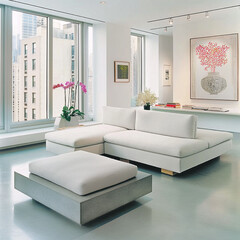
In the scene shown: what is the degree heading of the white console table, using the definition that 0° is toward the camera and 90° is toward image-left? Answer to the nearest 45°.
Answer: approximately 45°

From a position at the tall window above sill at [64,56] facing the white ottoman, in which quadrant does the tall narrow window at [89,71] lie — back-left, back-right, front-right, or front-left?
back-left

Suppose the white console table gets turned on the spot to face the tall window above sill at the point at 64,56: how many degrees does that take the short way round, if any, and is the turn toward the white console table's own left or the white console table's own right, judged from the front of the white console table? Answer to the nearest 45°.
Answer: approximately 45° to the white console table's own right

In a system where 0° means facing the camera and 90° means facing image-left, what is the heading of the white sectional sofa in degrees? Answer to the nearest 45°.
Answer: approximately 45°

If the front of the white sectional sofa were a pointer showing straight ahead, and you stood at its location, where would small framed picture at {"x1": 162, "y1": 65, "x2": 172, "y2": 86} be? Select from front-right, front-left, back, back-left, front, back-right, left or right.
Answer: back-right

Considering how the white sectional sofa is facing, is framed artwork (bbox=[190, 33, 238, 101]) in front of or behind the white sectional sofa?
behind

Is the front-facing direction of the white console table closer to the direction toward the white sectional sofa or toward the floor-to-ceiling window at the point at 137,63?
the white sectional sofa

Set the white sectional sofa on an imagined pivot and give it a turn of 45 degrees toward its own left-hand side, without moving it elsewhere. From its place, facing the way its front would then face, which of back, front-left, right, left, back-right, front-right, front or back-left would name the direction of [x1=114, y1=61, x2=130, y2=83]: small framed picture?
back

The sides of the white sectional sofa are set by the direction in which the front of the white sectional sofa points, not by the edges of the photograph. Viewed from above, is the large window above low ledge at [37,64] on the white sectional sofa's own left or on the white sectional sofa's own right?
on the white sectional sofa's own right
